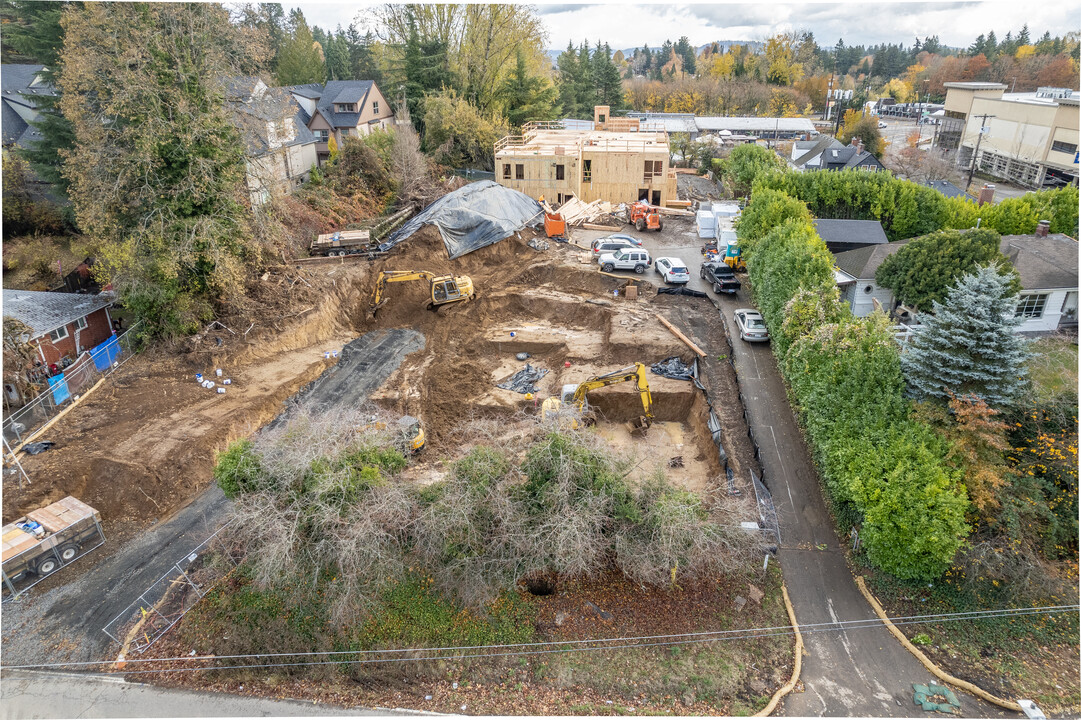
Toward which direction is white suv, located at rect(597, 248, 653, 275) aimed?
to the viewer's left

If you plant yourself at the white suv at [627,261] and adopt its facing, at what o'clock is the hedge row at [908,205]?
The hedge row is roughly at 5 o'clock from the white suv.

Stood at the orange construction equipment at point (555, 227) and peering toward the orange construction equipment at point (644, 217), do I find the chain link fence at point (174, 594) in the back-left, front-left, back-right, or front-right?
back-right

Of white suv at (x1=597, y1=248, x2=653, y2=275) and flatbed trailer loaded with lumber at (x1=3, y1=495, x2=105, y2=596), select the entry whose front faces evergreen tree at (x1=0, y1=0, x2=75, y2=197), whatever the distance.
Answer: the white suv

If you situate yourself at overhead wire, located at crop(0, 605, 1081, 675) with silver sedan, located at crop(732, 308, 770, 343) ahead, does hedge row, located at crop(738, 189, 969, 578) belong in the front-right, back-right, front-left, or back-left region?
front-right

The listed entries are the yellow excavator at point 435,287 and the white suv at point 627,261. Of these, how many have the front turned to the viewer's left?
2

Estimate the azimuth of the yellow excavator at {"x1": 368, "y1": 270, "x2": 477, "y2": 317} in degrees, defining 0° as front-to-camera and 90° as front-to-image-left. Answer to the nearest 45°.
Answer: approximately 90°

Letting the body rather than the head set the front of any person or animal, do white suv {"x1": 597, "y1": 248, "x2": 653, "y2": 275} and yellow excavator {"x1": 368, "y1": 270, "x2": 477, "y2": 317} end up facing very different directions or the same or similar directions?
same or similar directions

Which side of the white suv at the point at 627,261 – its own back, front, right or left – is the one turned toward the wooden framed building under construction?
right

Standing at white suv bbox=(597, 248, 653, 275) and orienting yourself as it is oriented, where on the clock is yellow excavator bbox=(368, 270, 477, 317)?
The yellow excavator is roughly at 11 o'clock from the white suv.

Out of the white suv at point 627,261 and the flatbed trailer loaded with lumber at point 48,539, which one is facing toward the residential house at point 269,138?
the white suv

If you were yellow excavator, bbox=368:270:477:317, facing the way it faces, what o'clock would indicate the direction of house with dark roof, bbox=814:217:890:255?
The house with dark roof is roughly at 6 o'clock from the yellow excavator.

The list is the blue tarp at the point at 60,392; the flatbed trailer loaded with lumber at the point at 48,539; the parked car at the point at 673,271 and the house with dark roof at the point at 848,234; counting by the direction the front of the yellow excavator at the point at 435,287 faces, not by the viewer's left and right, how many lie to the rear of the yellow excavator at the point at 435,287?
2

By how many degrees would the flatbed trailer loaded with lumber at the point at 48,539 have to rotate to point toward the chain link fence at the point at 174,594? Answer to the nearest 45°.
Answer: approximately 90° to its left

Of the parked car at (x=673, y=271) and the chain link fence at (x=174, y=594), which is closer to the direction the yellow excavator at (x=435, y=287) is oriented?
the chain link fence
